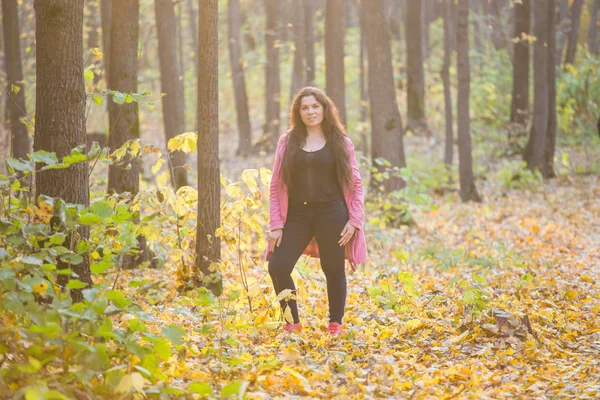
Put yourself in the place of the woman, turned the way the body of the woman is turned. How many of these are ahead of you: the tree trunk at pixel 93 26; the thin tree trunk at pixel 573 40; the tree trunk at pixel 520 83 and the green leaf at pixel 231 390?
1

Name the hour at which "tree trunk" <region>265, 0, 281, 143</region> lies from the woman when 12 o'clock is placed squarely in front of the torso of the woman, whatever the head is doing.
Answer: The tree trunk is roughly at 6 o'clock from the woman.

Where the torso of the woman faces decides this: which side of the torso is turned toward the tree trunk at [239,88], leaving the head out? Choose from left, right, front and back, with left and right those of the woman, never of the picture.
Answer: back

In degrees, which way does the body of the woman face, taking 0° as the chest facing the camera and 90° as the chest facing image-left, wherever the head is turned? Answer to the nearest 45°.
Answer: approximately 0°

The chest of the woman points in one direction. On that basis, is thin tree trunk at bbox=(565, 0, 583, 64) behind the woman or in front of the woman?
behind

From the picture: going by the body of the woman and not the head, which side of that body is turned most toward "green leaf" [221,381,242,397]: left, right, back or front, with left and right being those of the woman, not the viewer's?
front

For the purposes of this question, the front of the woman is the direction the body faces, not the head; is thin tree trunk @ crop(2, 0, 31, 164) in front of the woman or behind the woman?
behind

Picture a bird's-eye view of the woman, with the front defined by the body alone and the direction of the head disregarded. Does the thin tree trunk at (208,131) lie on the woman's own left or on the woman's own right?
on the woman's own right
